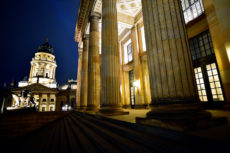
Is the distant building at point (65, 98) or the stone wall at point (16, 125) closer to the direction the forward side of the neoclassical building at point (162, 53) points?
the stone wall

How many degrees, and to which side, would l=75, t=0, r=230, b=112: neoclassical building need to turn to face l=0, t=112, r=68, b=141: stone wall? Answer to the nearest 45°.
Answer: approximately 45° to its right

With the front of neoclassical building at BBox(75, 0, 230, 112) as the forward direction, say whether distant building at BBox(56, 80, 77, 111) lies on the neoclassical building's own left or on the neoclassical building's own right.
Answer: on the neoclassical building's own right

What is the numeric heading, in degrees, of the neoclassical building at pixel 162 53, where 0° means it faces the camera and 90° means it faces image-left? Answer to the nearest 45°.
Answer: approximately 45°
